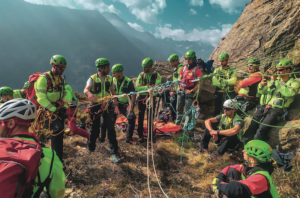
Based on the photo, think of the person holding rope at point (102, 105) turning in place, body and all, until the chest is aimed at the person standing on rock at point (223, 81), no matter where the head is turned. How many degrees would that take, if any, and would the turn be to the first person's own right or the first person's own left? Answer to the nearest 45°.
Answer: approximately 45° to the first person's own left

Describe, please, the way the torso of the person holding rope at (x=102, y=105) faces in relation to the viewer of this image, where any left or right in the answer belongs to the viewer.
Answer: facing the viewer and to the right of the viewer

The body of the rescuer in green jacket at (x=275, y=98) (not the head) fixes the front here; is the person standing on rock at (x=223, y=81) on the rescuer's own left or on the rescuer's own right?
on the rescuer's own right

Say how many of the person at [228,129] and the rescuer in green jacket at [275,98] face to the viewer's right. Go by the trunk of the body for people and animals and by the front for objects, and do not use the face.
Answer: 0

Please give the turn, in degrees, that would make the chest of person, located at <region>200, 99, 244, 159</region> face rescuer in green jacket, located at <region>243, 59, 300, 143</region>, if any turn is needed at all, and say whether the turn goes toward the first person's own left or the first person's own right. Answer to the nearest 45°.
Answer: approximately 135° to the first person's own left

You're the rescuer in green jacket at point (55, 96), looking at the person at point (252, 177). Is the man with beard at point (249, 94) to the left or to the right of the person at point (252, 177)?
left

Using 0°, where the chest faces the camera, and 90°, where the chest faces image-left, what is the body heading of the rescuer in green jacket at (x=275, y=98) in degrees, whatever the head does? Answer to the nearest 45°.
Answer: approximately 45°

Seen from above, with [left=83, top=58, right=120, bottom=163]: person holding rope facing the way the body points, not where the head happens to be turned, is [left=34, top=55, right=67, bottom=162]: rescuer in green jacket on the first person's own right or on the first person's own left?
on the first person's own right

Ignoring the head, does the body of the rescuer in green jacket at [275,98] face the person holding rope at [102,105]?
yes

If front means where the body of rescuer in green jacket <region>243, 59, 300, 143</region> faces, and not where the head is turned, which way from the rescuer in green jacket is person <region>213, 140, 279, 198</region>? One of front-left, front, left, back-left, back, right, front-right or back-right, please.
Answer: front-left

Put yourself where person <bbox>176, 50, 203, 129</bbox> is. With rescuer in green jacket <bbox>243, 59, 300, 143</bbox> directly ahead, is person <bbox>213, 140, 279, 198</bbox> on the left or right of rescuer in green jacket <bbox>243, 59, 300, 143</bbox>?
right

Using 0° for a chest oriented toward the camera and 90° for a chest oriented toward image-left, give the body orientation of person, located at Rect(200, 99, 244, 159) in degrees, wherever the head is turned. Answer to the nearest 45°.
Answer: approximately 45°

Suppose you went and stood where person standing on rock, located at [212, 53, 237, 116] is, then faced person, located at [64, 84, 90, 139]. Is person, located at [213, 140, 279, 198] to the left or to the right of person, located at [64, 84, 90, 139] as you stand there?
left
